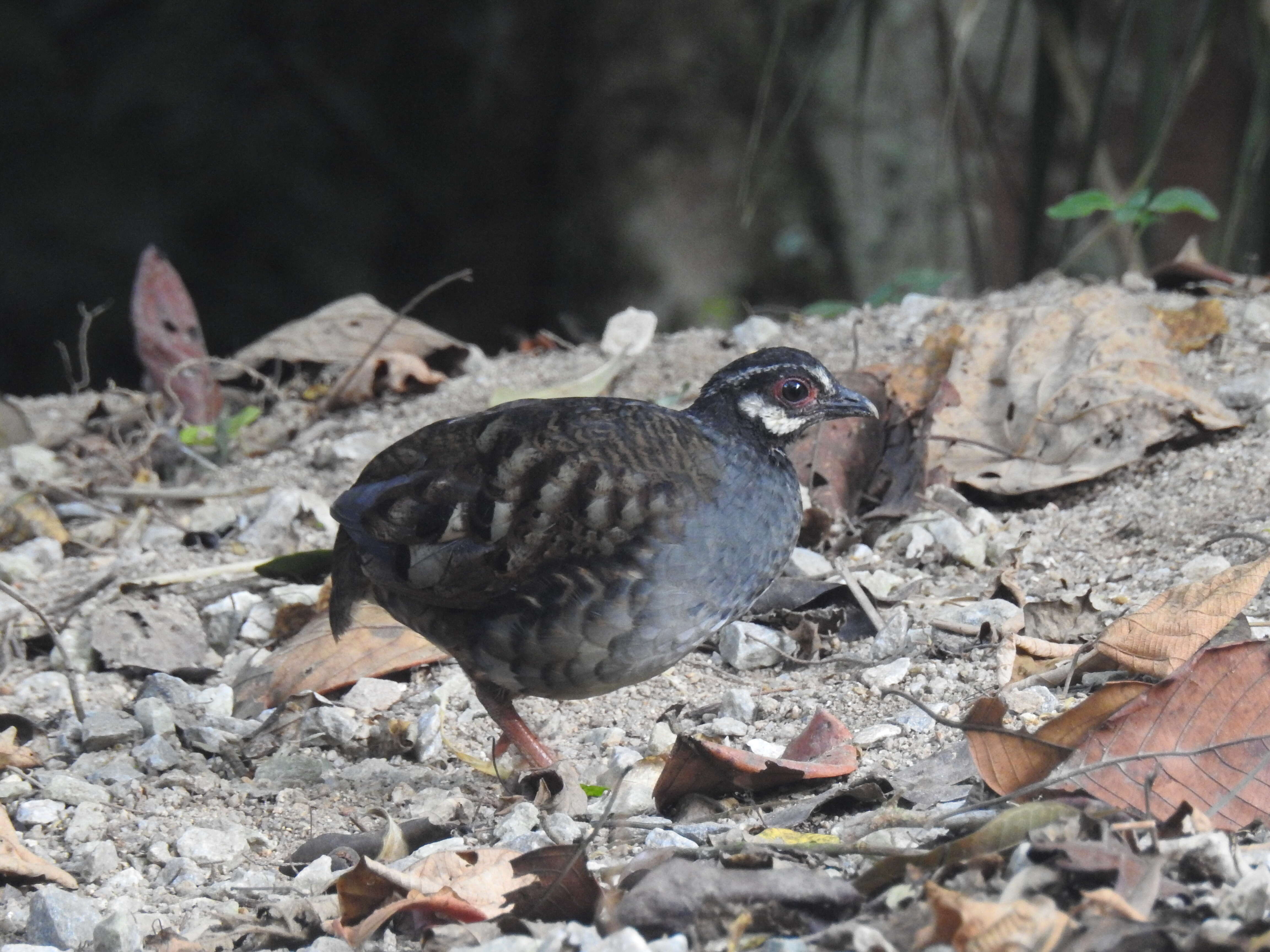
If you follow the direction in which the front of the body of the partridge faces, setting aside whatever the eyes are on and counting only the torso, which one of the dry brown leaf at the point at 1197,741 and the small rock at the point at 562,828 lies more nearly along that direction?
the dry brown leaf

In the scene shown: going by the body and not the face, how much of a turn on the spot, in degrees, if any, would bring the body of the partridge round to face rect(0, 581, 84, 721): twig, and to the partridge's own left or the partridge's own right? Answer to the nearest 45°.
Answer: approximately 180°

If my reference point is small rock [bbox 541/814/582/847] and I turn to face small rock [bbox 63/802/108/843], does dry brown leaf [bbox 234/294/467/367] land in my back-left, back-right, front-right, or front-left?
front-right

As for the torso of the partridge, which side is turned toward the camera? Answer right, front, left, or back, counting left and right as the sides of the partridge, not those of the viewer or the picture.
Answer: right

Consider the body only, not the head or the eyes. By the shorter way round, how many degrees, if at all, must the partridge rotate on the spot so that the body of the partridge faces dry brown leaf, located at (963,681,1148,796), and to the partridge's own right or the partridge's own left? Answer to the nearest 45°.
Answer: approximately 45° to the partridge's own right

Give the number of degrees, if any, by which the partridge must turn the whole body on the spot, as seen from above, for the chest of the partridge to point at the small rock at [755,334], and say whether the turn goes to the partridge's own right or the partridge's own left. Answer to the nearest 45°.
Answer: approximately 90° to the partridge's own left

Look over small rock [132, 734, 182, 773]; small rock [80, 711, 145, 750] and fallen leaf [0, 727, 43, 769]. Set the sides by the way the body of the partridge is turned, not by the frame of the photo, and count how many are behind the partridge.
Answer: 3

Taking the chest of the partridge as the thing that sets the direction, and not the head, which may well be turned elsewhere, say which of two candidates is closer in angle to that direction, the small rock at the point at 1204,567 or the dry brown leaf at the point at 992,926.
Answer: the small rock

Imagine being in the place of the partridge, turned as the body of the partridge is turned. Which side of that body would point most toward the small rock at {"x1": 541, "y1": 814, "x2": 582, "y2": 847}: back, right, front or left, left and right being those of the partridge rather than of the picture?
right

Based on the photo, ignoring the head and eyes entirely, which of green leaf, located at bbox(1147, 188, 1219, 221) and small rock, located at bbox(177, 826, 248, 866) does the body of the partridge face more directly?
the green leaf

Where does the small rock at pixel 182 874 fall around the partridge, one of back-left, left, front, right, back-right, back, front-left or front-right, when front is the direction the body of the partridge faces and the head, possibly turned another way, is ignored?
back-right

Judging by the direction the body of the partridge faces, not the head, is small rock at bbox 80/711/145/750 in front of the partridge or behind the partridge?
behind

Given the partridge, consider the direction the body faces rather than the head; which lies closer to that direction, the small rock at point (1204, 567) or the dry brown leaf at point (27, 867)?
the small rock
